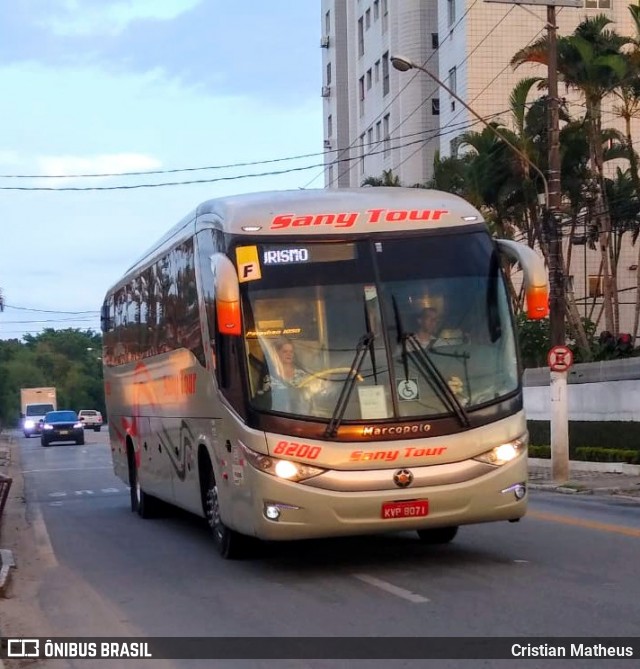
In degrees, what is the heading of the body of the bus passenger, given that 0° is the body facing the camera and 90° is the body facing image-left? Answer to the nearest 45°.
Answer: approximately 315°

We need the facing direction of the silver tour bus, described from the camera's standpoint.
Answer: facing the viewer and to the right of the viewer

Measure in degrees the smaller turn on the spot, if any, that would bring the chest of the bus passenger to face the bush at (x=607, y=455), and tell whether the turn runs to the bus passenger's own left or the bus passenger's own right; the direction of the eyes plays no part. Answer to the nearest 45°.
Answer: approximately 90° to the bus passenger's own left

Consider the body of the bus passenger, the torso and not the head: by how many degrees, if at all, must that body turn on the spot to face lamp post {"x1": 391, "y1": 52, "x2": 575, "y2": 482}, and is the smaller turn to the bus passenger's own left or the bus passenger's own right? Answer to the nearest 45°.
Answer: approximately 90° to the bus passenger's own left

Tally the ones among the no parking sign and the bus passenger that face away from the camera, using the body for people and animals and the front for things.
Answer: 0

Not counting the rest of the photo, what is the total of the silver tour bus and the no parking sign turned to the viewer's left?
0

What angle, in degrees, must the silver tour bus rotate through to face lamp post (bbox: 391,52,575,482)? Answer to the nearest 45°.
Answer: approximately 135° to its left

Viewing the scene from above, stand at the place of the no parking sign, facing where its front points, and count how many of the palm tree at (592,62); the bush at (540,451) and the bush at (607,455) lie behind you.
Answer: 3

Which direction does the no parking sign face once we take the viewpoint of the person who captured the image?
facing the viewer

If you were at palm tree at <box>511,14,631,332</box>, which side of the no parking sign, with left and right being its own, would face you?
back
